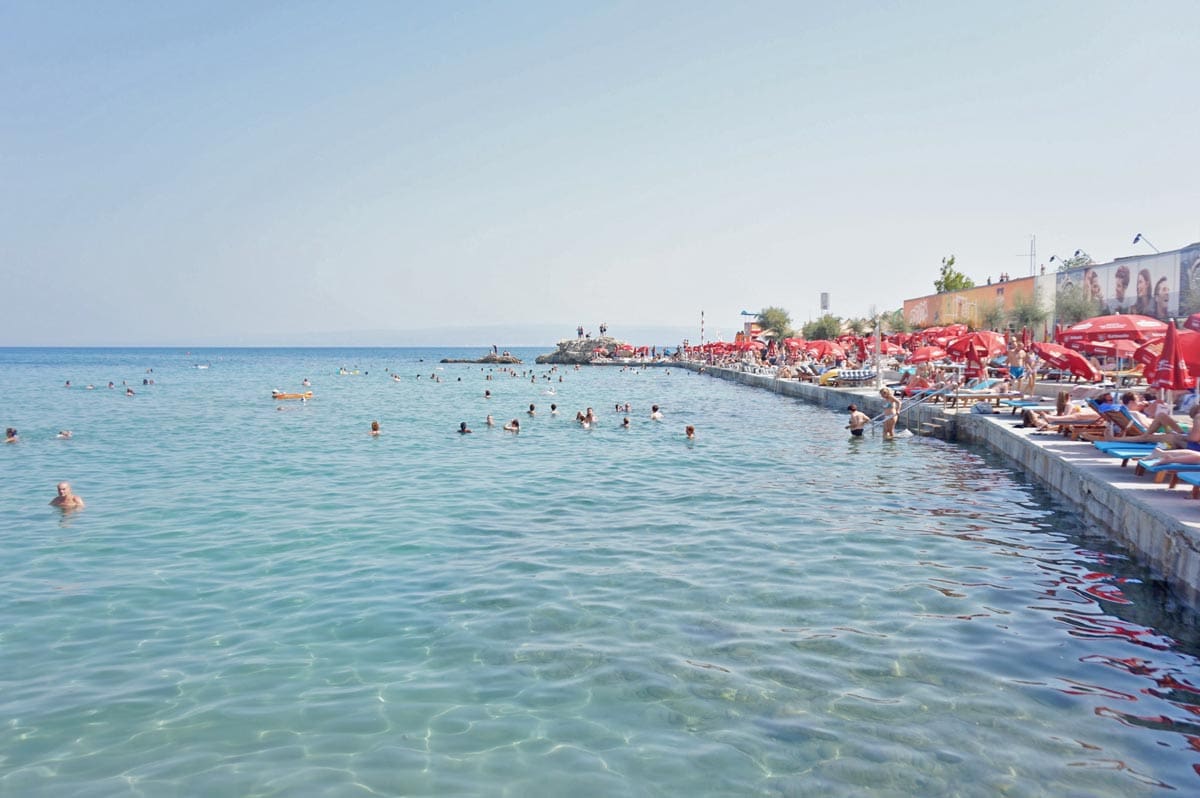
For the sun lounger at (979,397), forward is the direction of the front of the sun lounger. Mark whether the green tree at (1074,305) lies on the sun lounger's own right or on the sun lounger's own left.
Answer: on the sun lounger's own right

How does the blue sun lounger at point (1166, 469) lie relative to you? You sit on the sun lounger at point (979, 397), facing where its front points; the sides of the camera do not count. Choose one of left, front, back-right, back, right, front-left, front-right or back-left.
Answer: left

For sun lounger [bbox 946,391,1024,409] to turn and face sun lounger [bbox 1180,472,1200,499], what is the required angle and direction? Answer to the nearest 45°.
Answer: approximately 90° to its left

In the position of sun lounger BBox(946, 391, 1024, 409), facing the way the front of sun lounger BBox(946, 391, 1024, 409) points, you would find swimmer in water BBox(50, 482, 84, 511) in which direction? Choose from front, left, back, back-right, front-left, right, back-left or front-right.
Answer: front-left

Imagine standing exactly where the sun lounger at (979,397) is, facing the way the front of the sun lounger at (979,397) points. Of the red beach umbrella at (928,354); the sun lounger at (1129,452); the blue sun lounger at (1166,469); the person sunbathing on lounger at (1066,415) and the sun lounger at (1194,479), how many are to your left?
4

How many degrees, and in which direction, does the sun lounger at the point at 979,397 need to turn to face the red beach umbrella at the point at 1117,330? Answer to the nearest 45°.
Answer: approximately 135° to its left

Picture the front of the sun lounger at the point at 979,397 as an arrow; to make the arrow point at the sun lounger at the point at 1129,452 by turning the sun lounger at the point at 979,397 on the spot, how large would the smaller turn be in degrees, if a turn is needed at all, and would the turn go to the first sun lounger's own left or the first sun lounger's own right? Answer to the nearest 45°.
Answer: approximately 90° to the first sun lounger's own left

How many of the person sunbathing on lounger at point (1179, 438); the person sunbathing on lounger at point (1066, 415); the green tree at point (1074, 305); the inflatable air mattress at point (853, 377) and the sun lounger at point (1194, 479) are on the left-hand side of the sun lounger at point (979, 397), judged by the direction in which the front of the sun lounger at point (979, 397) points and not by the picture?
3

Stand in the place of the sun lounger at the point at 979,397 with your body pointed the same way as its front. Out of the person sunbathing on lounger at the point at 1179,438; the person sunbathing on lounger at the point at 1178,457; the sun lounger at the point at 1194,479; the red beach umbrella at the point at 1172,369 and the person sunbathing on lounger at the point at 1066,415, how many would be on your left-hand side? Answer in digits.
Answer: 5

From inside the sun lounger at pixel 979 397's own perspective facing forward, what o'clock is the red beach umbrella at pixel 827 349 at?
The red beach umbrella is roughly at 2 o'clock from the sun lounger.

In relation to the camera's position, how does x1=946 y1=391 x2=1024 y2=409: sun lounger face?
facing to the left of the viewer

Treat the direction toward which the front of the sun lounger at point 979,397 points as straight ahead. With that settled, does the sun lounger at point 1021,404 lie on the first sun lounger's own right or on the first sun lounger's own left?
on the first sun lounger's own left
